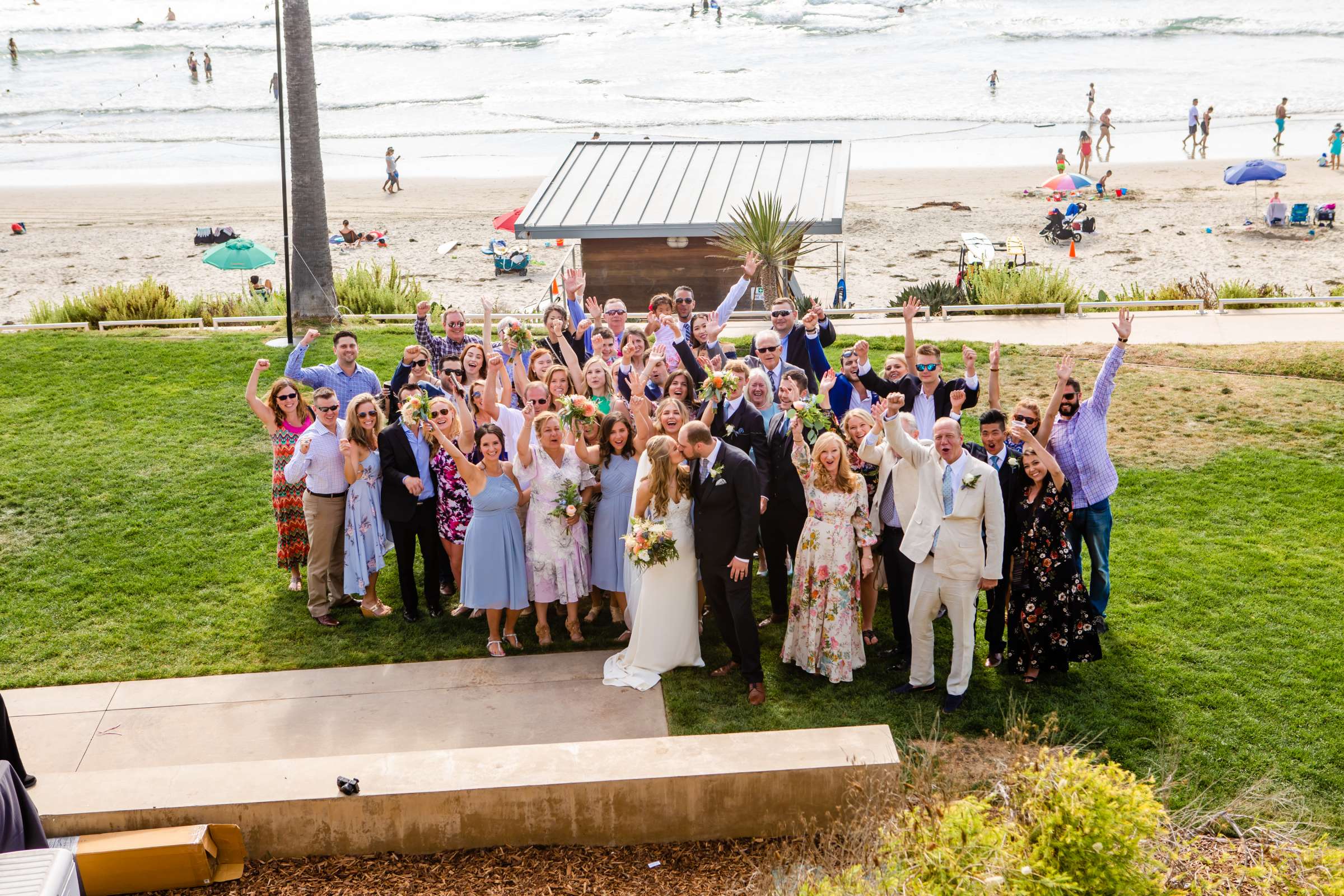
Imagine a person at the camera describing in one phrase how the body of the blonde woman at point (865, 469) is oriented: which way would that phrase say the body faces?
toward the camera

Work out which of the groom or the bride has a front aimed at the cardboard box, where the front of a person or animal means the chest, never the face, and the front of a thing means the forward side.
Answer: the groom

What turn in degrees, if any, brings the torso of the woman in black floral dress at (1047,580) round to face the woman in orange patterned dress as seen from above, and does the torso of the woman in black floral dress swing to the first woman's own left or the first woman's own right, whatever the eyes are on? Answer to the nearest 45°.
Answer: approximately 45° to the first woman's own right

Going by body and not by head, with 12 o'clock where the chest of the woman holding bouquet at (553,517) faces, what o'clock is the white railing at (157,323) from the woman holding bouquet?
The white railing is roughly at 5 o'clock from the woman holding bouquet.

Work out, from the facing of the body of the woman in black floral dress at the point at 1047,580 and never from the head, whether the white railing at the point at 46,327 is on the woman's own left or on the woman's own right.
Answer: on the woman's own right

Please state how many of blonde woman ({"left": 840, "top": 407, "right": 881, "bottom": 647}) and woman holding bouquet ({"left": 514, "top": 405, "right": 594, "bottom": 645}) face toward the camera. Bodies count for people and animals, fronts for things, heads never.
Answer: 2

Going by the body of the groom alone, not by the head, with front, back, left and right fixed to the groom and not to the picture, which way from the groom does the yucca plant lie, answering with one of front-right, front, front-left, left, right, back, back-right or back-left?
back-right

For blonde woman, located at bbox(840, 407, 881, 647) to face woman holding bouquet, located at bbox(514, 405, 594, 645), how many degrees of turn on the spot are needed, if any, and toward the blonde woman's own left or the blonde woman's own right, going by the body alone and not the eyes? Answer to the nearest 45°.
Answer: approximately 90° to the blonde woman's own right

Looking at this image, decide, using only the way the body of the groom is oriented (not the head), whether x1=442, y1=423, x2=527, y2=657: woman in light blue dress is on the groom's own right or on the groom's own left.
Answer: on the groom's own right

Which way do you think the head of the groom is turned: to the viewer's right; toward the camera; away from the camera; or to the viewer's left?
to the viewer's left

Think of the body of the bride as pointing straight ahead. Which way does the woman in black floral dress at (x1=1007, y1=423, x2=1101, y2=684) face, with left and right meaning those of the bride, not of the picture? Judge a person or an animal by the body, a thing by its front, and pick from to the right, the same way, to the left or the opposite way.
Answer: to the right
